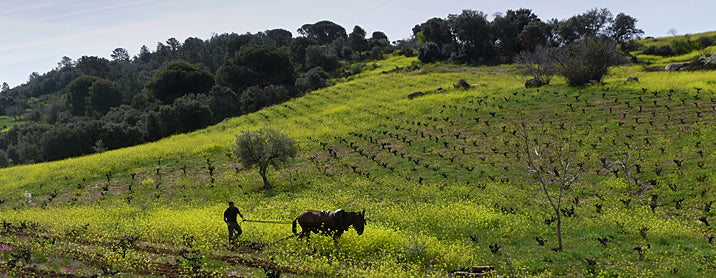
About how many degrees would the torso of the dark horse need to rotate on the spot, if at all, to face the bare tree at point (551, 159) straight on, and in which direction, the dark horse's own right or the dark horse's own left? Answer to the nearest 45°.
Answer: approximately 45° to the dark horse's own left

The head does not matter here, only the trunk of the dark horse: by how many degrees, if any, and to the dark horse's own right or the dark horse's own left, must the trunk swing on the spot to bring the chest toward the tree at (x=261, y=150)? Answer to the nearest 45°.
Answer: approximately 90° to the dark horse's own left

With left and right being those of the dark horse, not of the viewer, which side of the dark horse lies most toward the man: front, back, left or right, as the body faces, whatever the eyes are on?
back

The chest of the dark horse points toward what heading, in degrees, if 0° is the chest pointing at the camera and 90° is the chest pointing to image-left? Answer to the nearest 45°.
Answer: approximately 270°
